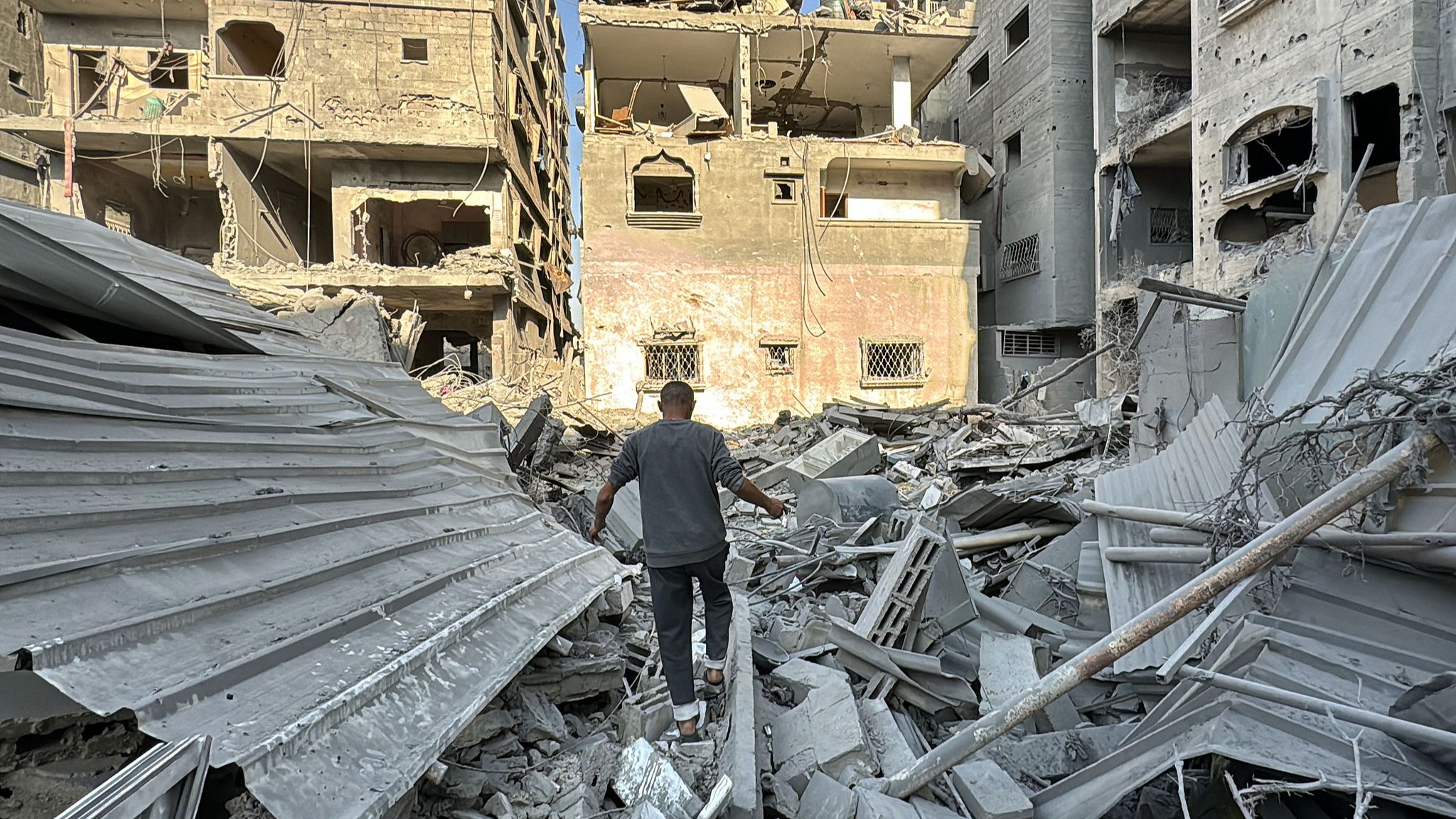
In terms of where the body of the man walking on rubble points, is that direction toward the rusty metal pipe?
no

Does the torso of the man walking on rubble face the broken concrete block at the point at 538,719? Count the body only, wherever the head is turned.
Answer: no

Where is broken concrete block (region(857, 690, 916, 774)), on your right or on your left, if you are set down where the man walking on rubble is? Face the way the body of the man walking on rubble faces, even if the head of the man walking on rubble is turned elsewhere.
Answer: on your right

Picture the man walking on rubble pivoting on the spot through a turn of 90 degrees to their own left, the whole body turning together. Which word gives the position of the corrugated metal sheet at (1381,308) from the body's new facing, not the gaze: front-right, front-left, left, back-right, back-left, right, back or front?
back

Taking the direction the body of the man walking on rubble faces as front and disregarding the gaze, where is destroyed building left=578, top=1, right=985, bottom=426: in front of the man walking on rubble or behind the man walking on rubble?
in front

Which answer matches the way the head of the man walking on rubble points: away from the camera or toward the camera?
away from the camera

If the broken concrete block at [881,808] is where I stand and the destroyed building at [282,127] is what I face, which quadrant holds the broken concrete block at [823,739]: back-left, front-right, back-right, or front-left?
front-right

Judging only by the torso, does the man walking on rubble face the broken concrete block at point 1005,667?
no

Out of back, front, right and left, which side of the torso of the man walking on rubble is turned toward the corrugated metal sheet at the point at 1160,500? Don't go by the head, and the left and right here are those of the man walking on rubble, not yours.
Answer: right

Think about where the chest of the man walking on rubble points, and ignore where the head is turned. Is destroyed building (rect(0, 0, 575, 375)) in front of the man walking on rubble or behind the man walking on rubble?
in front

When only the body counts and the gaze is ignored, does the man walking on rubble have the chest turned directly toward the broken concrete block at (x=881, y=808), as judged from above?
no

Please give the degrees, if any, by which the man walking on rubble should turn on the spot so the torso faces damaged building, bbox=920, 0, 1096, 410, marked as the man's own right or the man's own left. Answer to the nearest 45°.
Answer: approximately 45° to the man's own right

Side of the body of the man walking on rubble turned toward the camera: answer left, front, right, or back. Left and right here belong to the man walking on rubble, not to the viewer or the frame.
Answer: back

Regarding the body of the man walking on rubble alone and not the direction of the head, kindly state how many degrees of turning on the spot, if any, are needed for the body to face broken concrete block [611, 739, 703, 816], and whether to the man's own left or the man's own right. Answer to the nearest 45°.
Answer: approximately 180°
